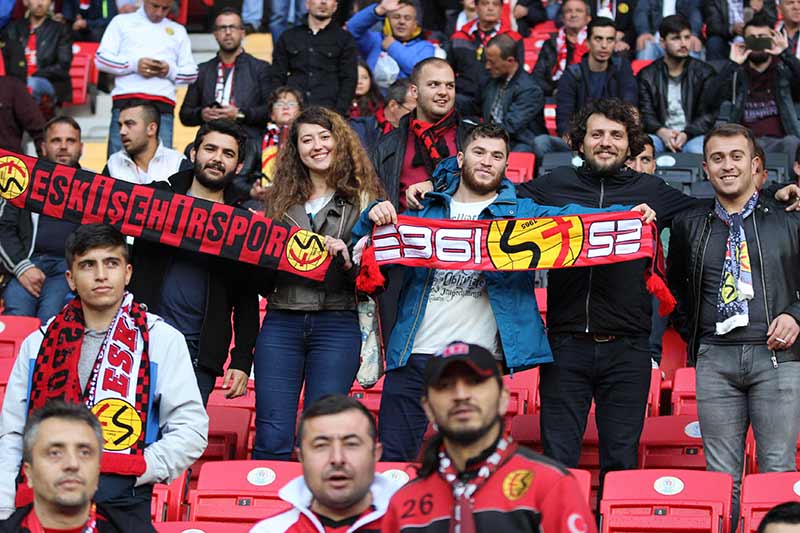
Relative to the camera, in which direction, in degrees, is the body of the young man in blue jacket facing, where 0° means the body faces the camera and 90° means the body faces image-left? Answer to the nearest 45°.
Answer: approximately 0°

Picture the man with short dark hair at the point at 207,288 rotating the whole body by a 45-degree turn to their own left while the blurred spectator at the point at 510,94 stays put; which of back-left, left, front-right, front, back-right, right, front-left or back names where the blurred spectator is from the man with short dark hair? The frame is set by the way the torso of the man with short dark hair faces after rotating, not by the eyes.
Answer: left

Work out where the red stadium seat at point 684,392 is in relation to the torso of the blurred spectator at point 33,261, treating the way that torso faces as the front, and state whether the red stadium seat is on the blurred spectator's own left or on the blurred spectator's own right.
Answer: on the blurred spectator's own left

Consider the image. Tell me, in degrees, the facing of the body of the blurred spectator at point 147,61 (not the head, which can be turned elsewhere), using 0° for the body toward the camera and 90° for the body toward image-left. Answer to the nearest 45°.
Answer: approximately 0°

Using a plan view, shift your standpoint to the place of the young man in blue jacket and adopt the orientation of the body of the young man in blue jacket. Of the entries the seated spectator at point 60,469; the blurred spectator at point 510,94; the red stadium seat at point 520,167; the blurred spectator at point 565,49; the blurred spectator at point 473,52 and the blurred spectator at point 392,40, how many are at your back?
5

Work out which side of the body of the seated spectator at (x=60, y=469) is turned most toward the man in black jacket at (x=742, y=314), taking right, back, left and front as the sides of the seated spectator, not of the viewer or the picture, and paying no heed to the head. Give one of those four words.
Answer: left

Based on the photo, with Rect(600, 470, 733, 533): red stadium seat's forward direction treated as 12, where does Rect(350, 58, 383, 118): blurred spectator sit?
The blurred spectator is roughly at 5 o'clock from the red stadium seat.
